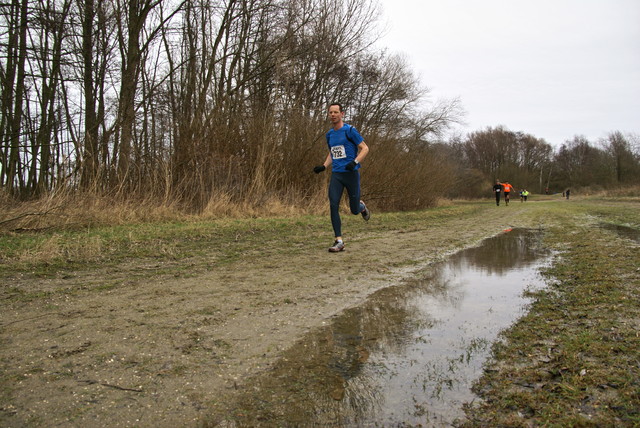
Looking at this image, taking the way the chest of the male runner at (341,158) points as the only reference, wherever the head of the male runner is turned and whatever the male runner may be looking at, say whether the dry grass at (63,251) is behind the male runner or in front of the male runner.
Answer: in front

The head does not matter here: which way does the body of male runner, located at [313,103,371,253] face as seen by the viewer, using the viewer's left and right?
facing the viewer and to the left of the viewer
